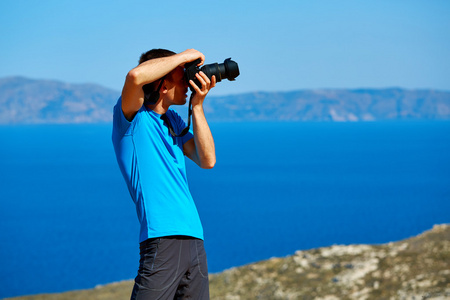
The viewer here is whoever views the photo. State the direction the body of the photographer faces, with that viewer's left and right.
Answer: facing the viewer and to the right of the viewer

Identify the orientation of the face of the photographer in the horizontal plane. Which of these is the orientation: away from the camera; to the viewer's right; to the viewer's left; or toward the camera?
to the viewer's right
